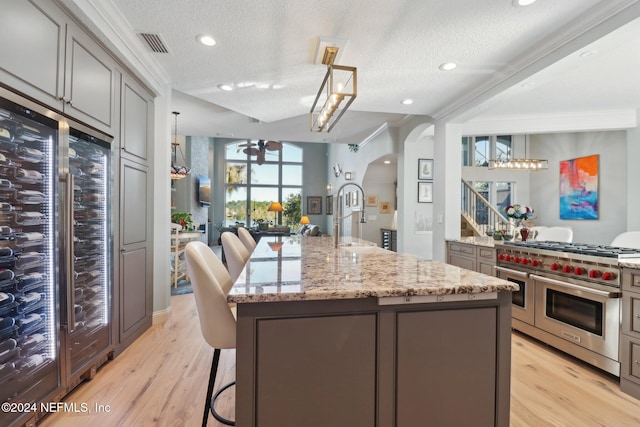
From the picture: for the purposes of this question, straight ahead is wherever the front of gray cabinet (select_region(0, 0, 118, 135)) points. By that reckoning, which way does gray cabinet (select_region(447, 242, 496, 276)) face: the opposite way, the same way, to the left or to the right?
the opposite way

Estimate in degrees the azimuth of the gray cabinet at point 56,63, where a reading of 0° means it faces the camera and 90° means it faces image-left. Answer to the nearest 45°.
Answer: approximately 315°

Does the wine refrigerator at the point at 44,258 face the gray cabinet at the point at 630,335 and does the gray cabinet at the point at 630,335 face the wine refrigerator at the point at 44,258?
yes

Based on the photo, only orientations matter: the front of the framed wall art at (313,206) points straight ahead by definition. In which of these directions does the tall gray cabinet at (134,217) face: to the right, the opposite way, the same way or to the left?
to the left

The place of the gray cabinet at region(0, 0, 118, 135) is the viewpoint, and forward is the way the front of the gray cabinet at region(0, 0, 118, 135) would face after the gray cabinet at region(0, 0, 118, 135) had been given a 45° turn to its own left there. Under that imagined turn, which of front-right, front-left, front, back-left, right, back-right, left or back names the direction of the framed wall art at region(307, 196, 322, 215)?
front-left

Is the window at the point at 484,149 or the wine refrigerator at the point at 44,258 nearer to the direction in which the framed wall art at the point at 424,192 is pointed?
the wine refrigerator

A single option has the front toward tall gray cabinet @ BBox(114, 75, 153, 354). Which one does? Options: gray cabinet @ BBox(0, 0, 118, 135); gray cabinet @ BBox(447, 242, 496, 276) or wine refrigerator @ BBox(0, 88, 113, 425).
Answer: gray cabinet @ BBox(447, 242, 496, 276)

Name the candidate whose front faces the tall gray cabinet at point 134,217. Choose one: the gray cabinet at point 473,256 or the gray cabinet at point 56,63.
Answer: the gray cabinet at point 473,256

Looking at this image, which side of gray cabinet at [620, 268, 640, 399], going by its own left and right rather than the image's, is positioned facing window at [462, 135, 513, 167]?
right

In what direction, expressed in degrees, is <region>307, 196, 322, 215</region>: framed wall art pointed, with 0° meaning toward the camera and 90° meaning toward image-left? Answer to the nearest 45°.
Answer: approximately 0°
